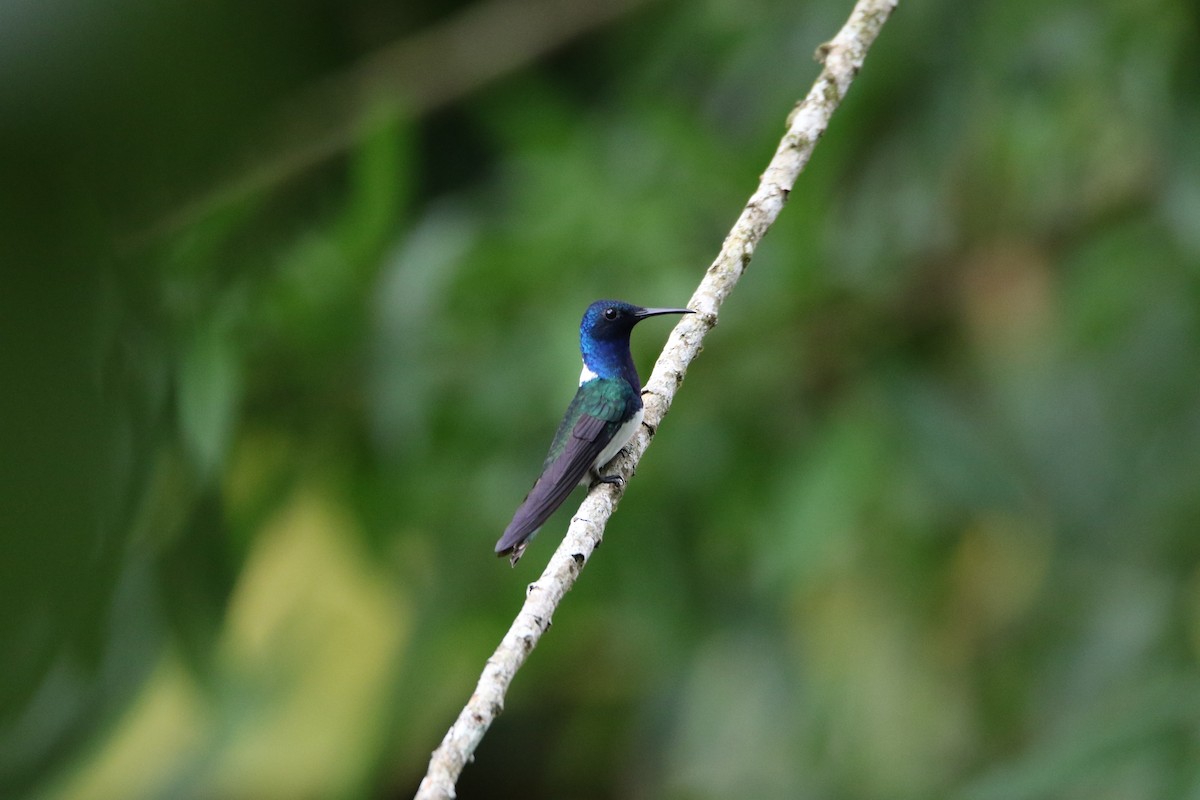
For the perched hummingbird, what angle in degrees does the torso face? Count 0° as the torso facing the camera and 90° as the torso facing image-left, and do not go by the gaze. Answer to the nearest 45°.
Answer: approximately 270°
